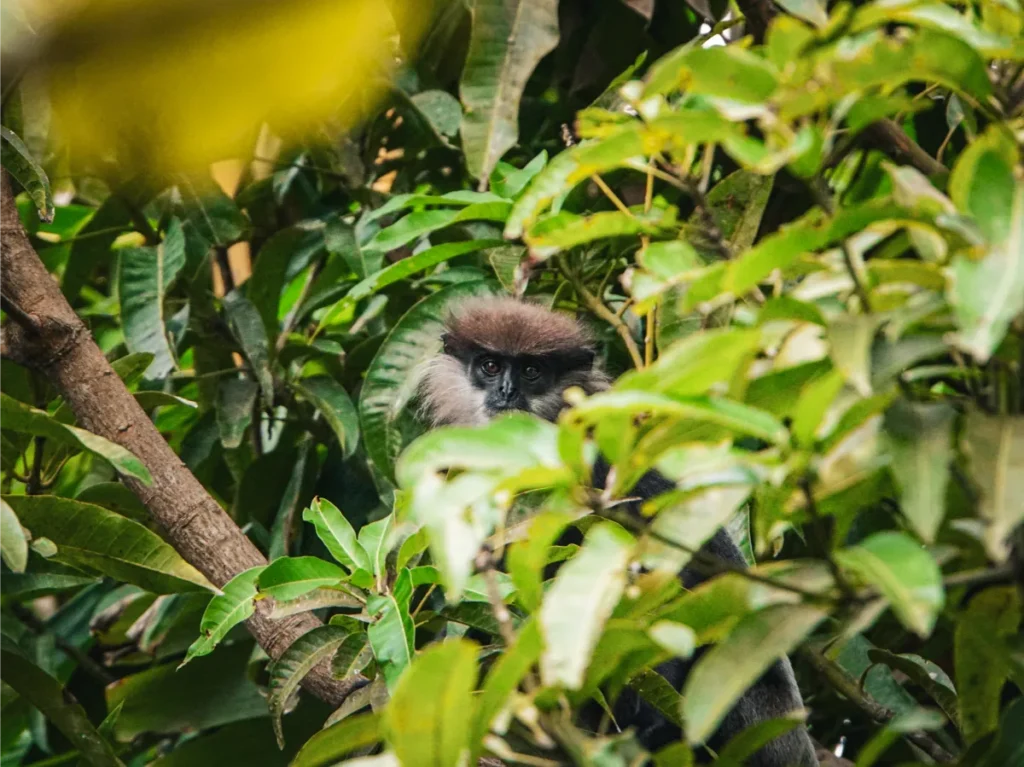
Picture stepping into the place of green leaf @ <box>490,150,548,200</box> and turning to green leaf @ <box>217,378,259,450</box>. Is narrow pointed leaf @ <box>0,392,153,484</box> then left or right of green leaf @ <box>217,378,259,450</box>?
left

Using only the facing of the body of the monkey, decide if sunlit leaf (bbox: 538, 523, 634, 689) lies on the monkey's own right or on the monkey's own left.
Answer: on the monkey's own left

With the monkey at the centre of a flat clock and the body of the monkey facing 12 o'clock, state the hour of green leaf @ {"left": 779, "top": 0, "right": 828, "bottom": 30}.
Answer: The green leaf is roughly at 10 o'clock from the monkey.

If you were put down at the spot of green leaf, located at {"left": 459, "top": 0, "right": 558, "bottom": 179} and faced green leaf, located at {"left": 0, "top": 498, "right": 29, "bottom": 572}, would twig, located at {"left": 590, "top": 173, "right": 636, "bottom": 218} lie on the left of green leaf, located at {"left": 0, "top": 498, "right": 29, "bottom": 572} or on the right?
left

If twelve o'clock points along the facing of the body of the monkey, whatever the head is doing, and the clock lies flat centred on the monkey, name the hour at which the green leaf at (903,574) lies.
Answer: The green leaf is roughly at 10 o'clock from the monkey.

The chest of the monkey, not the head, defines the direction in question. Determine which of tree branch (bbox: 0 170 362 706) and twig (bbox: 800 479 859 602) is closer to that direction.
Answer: the tree branch

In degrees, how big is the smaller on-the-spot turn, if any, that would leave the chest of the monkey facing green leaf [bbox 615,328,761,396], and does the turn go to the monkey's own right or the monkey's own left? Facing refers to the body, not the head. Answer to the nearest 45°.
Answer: approximately 45° to the monkey's own left

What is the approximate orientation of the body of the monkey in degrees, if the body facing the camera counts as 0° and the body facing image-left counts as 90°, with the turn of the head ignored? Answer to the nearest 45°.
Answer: approximately 45°
